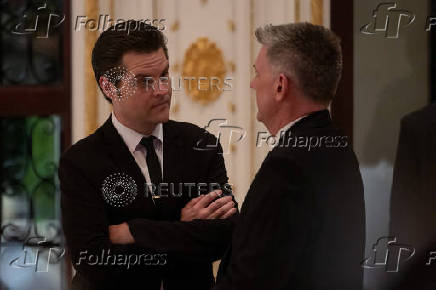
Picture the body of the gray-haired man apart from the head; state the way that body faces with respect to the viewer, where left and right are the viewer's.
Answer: facing away from the viewer and to the left of the viewer
